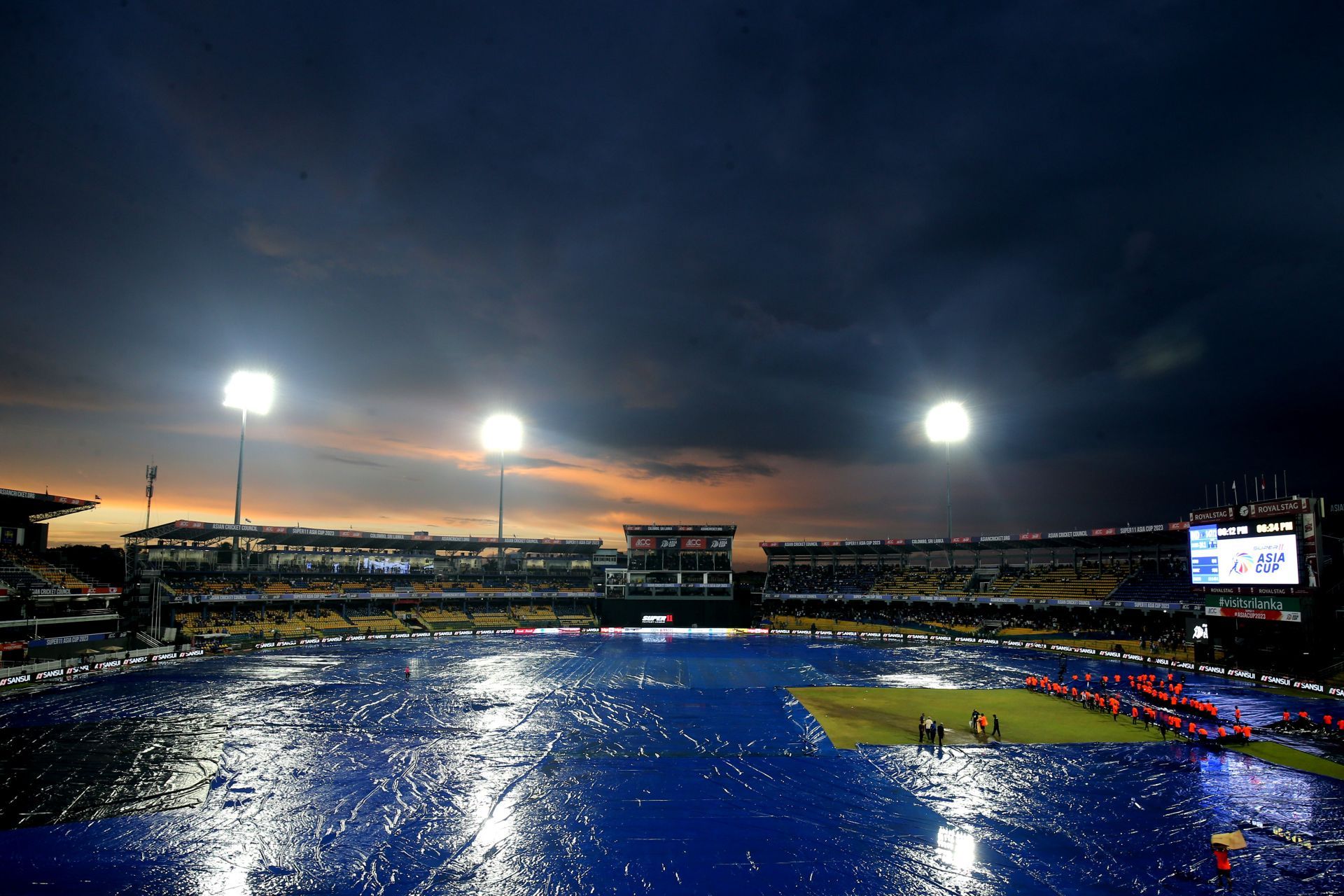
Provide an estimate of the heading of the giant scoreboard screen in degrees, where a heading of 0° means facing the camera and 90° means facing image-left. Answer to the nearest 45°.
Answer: approximately 45°
